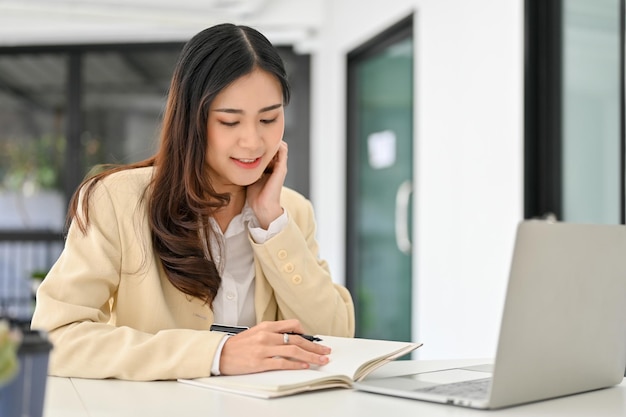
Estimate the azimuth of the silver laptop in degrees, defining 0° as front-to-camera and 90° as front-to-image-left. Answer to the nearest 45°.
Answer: approximately 135°

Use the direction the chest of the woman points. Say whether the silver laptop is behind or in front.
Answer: in front

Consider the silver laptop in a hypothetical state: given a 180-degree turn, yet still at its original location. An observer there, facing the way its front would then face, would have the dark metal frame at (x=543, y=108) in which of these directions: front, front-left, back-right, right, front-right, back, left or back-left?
back-left

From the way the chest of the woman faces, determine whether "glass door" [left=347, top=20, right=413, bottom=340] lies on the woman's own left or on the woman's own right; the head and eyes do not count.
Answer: on the woman's own left

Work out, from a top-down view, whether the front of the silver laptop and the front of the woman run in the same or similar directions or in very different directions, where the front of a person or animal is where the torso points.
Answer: very different directions

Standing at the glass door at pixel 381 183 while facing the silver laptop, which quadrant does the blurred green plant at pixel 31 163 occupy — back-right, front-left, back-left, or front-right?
back-right

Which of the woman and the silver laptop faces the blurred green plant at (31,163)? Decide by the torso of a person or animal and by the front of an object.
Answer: the silver laptop

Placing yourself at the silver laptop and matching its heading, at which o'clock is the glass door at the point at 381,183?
The glass door is roughly at 1 o'clock from the silver laptop.

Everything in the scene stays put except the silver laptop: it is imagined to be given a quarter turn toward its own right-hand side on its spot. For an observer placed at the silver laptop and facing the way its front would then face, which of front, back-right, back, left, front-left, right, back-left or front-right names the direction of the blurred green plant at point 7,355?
back

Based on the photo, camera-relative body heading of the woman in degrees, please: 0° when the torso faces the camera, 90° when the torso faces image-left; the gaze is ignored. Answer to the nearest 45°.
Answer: approximately 315°

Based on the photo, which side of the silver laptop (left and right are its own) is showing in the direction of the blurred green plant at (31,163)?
front

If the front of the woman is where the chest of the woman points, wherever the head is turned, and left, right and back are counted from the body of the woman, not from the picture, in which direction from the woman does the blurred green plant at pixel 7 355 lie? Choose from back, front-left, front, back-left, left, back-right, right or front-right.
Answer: front-right

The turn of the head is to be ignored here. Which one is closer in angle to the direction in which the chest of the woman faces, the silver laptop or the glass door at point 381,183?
the silver laptop

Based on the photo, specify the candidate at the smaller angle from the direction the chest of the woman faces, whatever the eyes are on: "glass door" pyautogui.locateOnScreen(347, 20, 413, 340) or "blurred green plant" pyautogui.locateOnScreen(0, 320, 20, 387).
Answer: the blurred green plant
